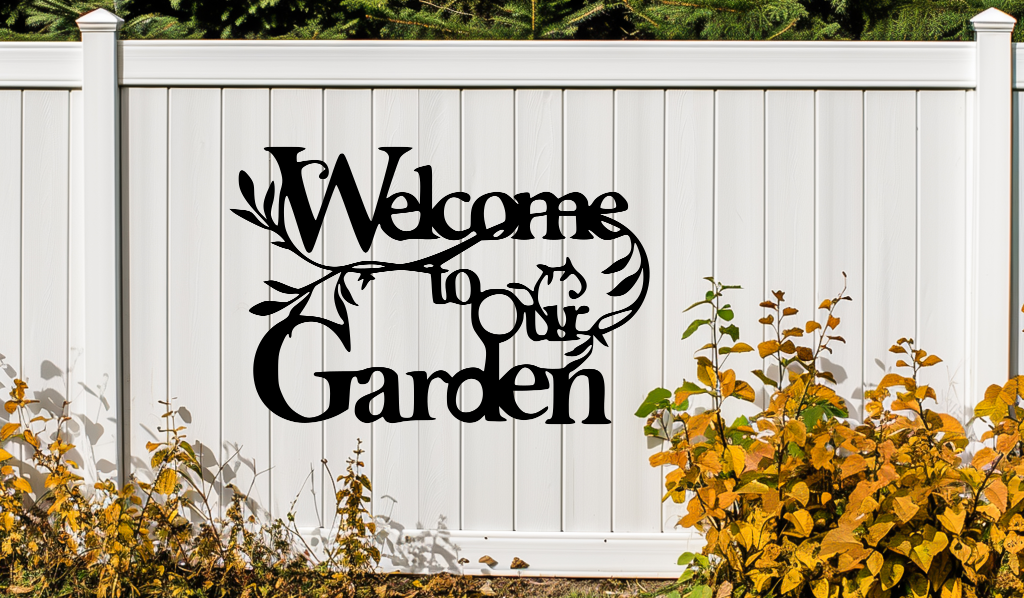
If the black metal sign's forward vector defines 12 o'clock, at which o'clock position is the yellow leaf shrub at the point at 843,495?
The yellow leaf shrub is roughly at 10 o'clock from the black metal sign.

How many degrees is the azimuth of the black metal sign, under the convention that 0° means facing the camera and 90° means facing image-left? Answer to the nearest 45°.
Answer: approximately 0°

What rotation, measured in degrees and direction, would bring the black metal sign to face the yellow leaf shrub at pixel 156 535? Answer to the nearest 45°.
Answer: approximately 90° to its right
